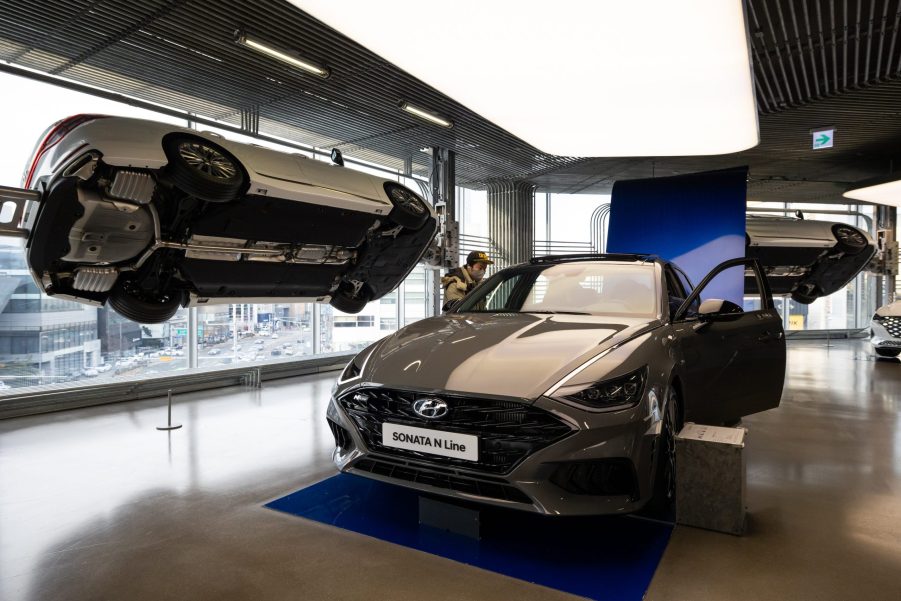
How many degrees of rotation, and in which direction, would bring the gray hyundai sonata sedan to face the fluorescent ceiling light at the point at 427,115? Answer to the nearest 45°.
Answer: approximately 135° to its right

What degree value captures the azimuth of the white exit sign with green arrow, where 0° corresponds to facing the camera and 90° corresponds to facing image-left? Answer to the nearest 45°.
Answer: approximately 0°

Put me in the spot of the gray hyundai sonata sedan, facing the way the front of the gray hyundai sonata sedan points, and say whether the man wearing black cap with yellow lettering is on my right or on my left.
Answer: on my right

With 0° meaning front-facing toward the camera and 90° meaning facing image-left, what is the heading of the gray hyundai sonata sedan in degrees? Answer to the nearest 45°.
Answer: approximately 45°

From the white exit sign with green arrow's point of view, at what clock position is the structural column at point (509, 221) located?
The structural column is roughly at 3 o'clock from the white exit sign with green arrow.
